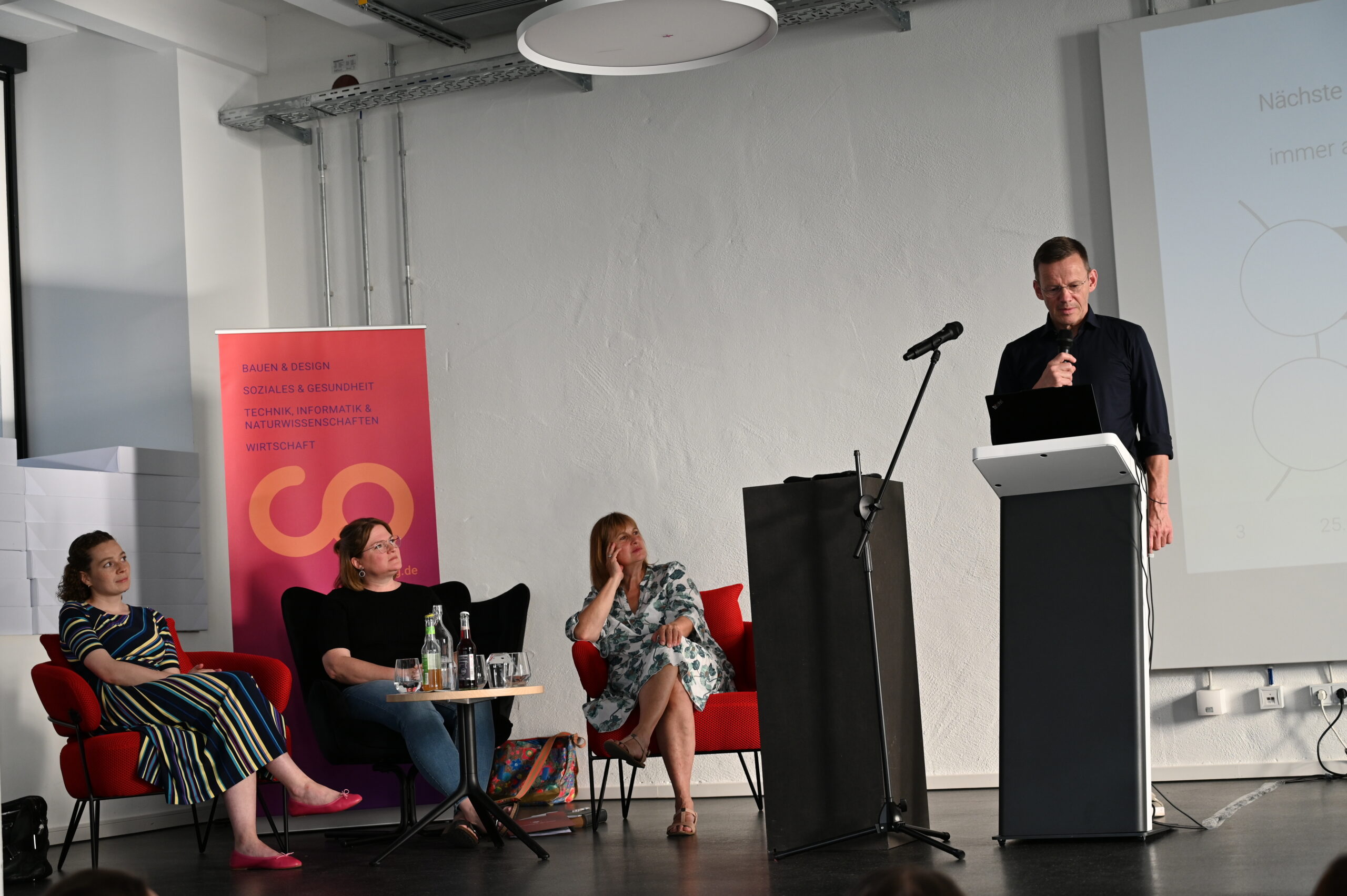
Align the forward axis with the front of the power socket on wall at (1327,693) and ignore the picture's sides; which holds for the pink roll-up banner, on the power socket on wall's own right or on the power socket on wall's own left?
on the power socket on wall's own right

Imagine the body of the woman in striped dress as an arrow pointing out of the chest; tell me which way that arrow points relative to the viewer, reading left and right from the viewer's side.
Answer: facing the viewer and to the right of the viewer

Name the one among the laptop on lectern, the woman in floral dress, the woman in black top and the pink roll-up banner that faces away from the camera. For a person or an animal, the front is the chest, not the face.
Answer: the laptop on lectern

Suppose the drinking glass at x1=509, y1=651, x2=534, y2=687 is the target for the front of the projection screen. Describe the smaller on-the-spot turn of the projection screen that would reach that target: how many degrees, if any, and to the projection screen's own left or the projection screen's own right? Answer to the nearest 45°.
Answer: approximately 45° to the projection screen's own right

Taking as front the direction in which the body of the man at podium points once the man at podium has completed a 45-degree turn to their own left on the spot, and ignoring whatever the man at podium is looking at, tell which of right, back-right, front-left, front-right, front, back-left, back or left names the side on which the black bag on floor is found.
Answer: back-right

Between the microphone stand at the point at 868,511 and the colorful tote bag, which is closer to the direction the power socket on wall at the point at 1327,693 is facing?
the microphone stand

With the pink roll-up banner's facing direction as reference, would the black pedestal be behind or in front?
in front

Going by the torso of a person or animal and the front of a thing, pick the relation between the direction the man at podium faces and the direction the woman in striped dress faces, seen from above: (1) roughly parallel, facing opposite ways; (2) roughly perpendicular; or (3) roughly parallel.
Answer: roughly perpendicular

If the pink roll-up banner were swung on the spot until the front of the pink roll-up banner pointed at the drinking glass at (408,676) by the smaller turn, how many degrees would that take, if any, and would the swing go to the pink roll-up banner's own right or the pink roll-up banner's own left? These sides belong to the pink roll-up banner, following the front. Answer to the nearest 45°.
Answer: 0° — it already faces it

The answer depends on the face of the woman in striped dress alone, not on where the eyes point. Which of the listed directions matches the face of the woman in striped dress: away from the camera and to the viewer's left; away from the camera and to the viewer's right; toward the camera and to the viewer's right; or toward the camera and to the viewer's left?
toward the camera and to the viewer's right

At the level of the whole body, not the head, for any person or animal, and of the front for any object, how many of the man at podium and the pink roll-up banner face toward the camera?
2
